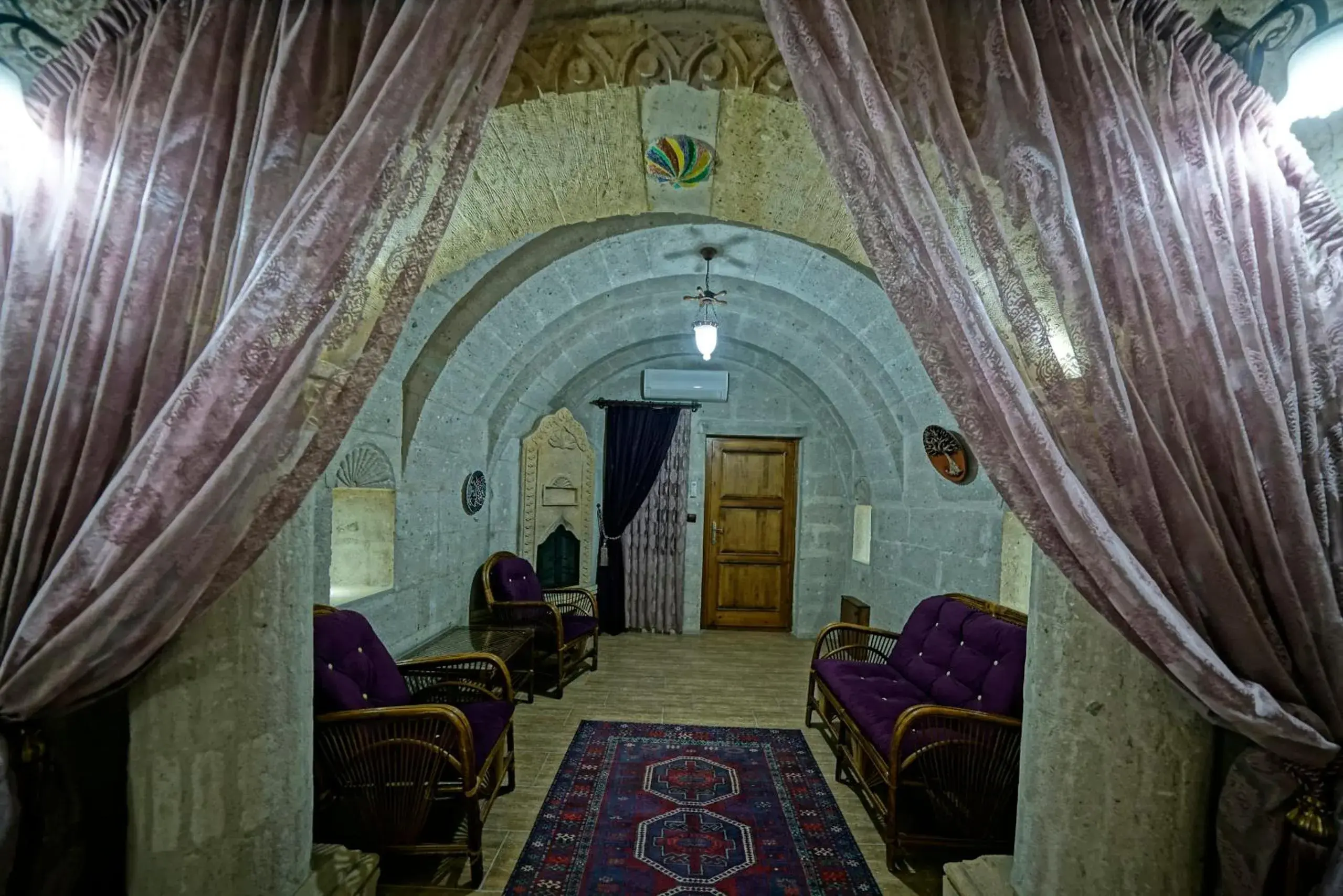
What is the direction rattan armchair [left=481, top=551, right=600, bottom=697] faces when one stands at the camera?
facing the viewer and to the right of the viewer

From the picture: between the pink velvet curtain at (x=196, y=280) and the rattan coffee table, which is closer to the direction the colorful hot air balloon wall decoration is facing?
the pink velvet curtain

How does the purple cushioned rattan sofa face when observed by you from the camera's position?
facing the viewer and to the left of the viewer

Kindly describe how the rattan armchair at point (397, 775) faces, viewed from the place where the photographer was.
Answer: facing to the right of the viewer

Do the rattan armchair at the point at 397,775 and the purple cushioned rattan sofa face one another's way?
yes

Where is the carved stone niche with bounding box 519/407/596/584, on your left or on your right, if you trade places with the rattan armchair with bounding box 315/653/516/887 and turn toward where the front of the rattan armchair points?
on your left

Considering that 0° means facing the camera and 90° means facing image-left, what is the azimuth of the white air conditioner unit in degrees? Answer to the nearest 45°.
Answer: approximately 0°

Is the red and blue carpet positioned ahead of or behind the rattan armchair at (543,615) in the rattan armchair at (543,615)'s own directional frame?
ahead

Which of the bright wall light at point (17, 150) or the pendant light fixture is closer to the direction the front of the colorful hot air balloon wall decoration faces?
the bright wall light
